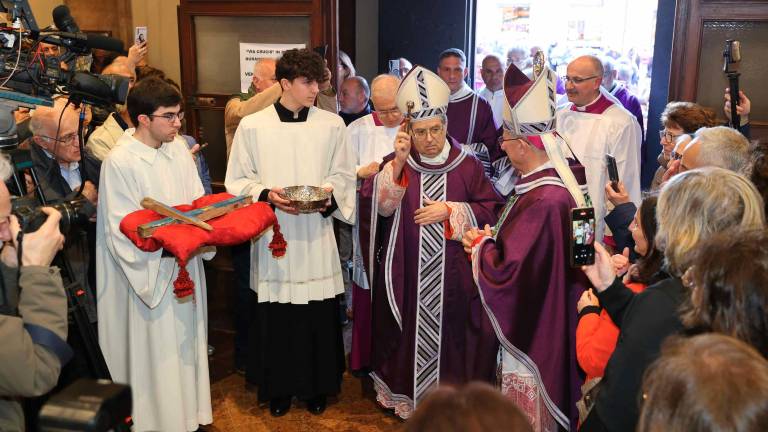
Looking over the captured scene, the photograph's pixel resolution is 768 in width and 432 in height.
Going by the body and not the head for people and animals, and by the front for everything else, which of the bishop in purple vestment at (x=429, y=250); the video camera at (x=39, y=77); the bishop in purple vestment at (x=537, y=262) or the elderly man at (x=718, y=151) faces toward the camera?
the bishop in purple vestment at (x=429, y=250)

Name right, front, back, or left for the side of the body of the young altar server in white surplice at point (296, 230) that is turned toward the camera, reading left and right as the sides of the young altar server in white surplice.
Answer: front

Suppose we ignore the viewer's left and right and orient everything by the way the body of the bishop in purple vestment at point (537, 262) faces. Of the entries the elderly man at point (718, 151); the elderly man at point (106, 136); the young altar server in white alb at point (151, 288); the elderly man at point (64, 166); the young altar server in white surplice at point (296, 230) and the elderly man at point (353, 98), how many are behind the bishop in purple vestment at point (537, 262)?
1

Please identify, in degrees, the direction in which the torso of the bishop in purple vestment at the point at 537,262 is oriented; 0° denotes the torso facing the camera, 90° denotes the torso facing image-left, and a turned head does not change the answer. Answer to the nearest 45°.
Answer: approximately 90°

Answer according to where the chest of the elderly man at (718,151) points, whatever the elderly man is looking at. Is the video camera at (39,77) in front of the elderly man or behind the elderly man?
in front

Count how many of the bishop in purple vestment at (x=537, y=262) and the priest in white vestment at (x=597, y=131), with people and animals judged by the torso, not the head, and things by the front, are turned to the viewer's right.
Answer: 0

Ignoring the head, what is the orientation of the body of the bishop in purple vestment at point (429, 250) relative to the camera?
toward the camera

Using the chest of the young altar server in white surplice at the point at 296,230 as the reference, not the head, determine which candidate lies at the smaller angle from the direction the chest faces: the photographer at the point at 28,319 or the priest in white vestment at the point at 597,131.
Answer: the photographer

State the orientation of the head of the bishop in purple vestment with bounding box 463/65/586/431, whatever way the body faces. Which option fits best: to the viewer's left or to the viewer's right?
to the viewer's left

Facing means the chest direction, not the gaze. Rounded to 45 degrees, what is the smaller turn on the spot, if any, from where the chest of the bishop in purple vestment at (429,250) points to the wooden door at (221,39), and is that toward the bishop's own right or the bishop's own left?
approximately 135° to the bishop's own right

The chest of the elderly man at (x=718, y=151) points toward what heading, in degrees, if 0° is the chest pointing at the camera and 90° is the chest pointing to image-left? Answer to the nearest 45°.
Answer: approximately 90°
